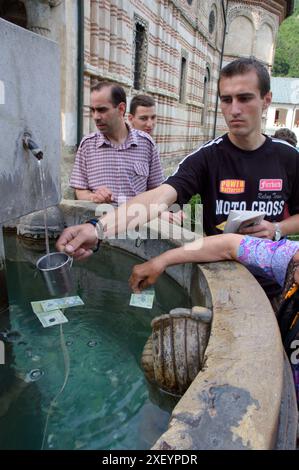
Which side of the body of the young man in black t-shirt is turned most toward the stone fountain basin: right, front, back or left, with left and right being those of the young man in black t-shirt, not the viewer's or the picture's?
front

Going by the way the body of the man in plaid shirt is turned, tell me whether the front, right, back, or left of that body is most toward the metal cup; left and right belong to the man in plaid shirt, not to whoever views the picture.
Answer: front

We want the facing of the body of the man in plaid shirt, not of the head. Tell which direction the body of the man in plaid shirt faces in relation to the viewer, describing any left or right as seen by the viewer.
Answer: facing the viewer

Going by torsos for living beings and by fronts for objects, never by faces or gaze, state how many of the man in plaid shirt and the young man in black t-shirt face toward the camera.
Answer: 2

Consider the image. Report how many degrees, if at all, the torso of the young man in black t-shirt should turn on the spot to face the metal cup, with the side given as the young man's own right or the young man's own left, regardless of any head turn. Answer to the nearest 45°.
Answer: approximately 45° to the young man's own right

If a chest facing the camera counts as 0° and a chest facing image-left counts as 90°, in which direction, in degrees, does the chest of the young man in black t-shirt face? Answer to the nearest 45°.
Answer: approximately 0°

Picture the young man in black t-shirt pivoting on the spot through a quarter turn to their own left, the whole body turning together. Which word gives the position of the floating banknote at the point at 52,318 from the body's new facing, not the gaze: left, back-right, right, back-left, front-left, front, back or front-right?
back

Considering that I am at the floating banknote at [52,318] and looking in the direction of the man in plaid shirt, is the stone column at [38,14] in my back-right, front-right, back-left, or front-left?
front-left
